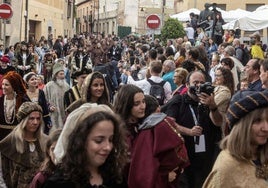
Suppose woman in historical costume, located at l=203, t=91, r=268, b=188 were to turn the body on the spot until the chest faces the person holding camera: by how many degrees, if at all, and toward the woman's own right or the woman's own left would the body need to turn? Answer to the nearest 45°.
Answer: approximately 135° to the woman's own left

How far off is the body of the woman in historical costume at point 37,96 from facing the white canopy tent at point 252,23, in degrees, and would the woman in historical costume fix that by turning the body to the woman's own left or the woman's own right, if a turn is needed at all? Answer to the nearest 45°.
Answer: approximately 135° to the woman's own left

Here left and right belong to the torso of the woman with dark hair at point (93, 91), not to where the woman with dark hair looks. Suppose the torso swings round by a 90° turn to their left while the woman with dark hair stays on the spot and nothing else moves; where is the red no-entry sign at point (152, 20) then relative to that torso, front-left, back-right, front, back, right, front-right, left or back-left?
front-left

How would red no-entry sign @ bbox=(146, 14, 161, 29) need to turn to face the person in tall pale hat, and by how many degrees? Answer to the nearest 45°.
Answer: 0° — it already faces them

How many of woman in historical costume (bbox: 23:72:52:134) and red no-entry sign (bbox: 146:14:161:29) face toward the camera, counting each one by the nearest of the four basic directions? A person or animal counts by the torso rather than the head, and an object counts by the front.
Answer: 2

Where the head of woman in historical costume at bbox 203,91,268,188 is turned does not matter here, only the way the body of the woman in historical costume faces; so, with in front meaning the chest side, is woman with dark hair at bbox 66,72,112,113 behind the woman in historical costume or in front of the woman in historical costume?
behind

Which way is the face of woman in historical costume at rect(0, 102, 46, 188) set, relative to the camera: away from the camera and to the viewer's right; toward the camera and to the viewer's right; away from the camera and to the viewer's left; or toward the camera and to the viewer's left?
toward the camera and to the viewer's right

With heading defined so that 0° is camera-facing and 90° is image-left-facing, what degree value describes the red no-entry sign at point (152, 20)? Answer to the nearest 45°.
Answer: approximately 0°
